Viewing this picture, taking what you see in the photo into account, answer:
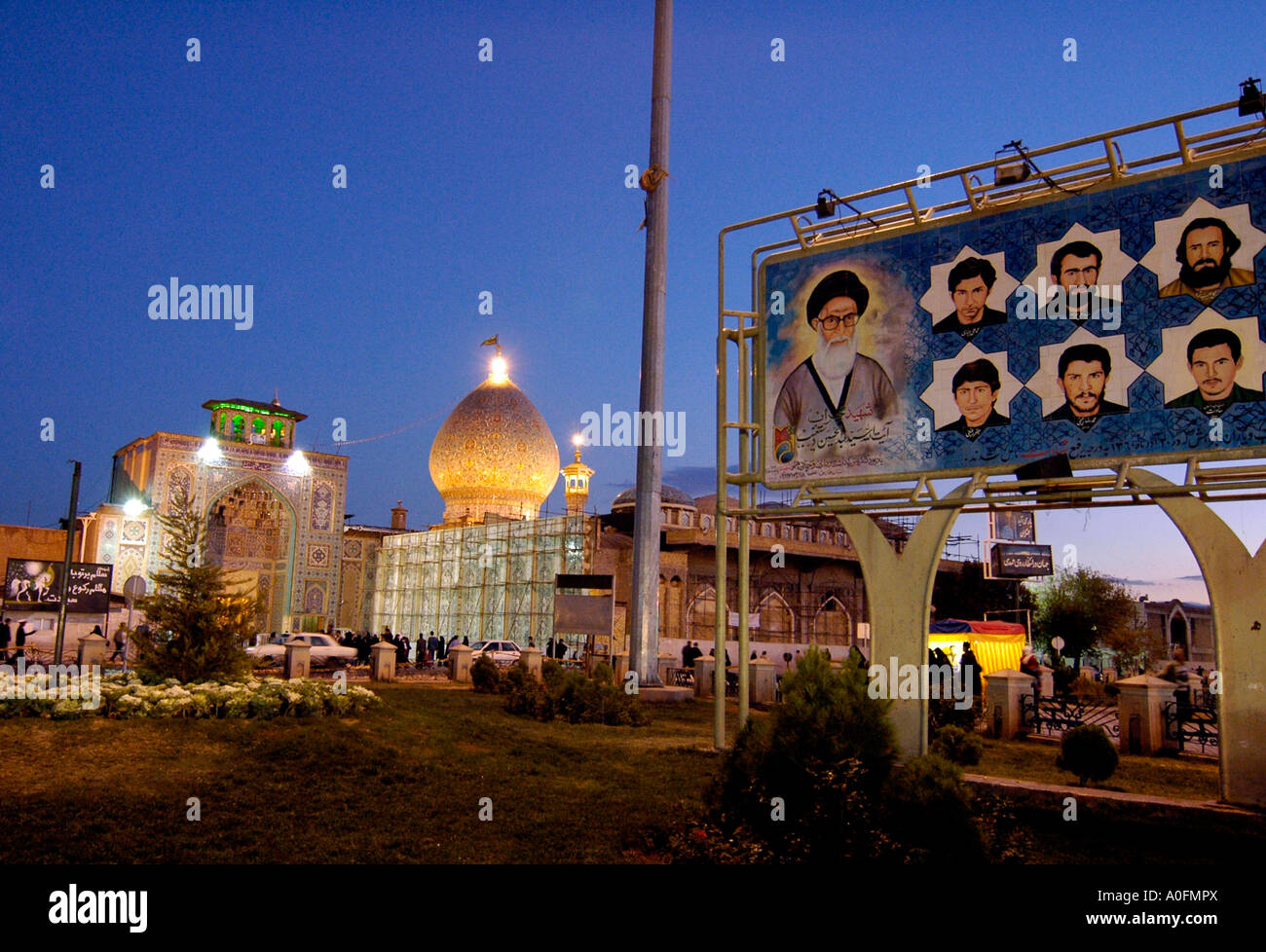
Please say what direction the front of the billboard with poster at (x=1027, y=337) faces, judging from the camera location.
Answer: facing the viewer and to the left of the viewer

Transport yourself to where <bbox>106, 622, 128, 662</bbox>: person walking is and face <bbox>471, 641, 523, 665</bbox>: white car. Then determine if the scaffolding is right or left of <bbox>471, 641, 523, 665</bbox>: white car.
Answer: left

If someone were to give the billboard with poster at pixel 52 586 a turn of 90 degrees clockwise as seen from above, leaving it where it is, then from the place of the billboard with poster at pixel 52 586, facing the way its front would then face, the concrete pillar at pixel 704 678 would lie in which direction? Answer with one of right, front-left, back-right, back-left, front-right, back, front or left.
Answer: back-left

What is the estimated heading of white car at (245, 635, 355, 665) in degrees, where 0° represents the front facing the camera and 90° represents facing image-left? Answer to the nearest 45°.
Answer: approximately 90°

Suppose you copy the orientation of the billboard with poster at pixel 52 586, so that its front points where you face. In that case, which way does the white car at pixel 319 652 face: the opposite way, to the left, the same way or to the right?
to the right

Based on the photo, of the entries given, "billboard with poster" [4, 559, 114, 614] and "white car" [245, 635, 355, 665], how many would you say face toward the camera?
1

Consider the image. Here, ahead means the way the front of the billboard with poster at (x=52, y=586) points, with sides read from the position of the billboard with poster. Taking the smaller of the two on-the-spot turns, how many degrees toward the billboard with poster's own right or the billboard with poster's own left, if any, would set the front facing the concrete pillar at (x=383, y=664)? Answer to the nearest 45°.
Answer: approximately 45° to the billboard with poster's own left

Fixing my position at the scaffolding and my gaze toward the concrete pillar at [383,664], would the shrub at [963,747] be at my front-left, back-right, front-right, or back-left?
front-left

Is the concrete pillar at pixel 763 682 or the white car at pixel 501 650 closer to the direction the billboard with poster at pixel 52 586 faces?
the concrete pillar

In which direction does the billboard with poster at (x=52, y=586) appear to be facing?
toward the camera

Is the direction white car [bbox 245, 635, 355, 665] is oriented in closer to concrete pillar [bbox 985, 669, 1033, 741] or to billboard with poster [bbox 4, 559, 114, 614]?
the billboard with poster

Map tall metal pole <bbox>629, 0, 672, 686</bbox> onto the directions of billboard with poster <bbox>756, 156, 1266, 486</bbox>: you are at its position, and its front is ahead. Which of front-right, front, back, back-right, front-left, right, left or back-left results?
right
